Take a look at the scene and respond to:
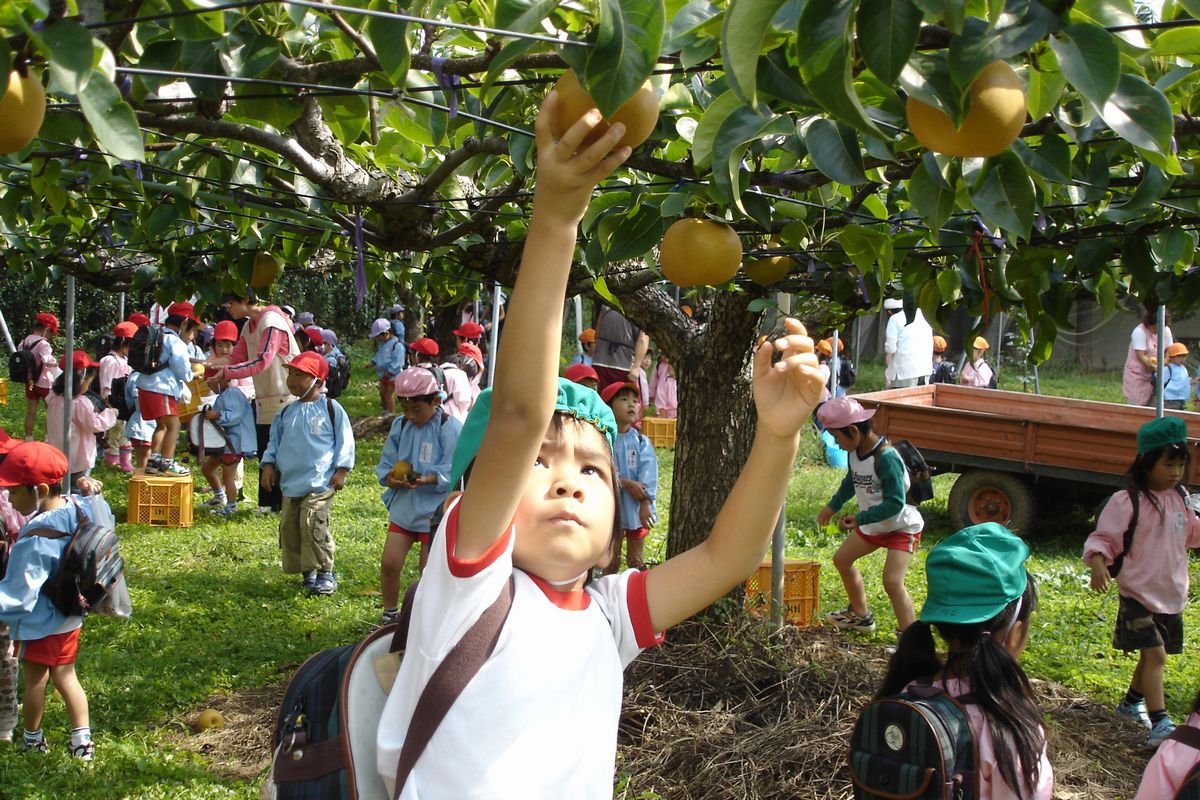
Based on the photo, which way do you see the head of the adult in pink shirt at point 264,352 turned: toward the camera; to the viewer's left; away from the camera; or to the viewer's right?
to the viewer's left

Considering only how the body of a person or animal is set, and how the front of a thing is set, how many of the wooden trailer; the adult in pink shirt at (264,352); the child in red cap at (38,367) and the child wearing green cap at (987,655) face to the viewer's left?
1

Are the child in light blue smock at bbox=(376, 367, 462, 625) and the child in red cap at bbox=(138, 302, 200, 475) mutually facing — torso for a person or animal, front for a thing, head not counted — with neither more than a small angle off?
no

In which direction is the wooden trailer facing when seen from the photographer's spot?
facing to the right of the viewer

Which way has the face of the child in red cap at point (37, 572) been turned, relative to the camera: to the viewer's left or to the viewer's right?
to the viewer's left

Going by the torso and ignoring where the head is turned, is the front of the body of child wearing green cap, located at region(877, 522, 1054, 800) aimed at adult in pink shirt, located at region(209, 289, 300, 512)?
no

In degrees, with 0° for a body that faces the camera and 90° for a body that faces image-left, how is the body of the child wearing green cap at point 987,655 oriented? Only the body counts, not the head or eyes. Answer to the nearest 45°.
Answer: approximately 225°

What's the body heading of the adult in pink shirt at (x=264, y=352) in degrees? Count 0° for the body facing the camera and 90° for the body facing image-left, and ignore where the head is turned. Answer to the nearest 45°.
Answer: approximately 90°

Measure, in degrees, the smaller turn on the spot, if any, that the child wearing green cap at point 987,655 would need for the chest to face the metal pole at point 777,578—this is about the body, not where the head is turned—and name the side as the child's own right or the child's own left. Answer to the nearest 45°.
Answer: approximately 45° to the child's own left

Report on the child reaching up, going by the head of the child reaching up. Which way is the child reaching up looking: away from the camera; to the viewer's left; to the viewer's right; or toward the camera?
toward the camera

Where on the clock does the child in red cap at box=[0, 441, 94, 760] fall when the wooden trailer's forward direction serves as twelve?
The child in red cap is roughly at 4 o'clock from the wooden trailer.

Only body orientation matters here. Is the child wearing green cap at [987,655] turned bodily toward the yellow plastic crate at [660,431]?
no

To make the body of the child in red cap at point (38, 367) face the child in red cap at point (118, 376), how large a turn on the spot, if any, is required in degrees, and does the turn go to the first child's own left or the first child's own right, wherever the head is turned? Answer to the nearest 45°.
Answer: approximately 45° to the first child's own right
